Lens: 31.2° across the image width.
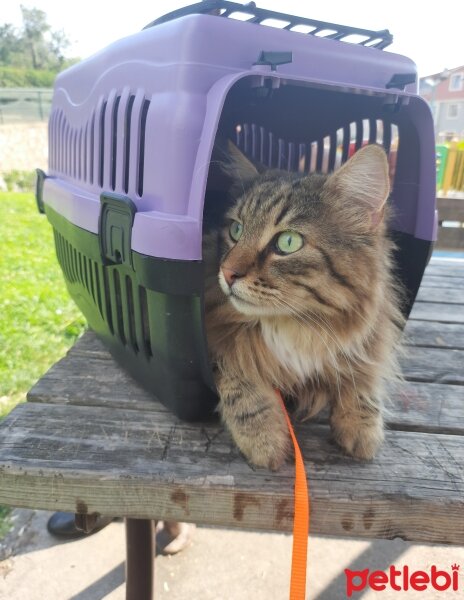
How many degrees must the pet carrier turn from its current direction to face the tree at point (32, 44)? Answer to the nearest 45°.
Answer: approximately 135° to its left

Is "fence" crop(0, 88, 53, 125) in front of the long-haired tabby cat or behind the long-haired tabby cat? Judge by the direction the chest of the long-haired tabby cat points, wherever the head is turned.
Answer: behind

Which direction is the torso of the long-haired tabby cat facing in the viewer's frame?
toward the camera
